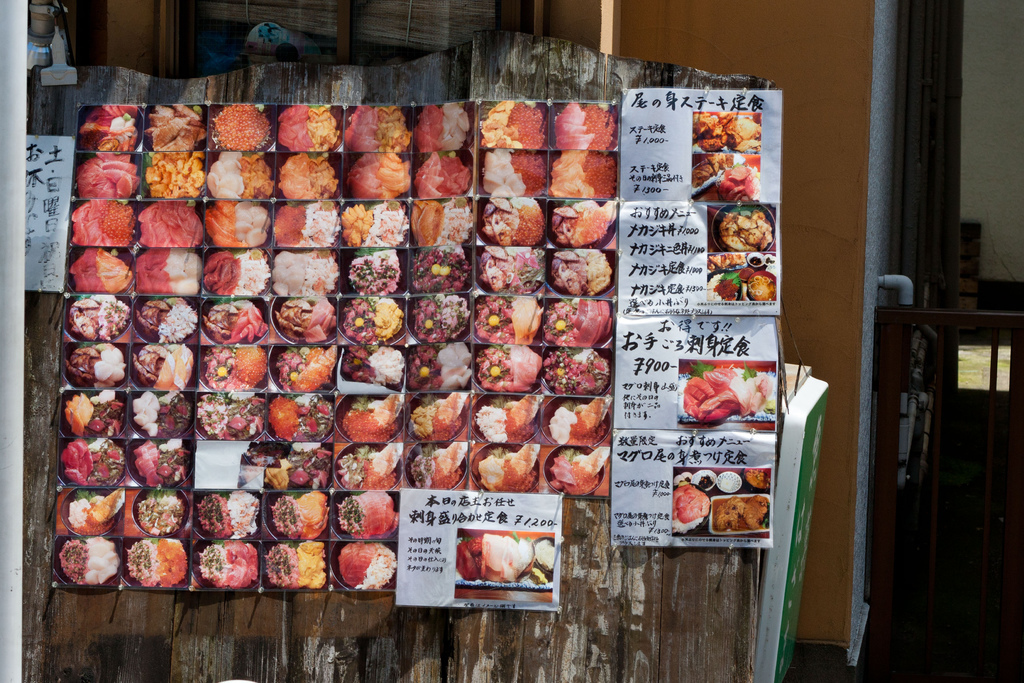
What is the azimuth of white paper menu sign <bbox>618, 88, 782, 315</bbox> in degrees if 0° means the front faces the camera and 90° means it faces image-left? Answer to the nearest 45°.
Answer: approximately 0°

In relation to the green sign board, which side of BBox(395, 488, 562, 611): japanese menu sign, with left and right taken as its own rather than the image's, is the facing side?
left

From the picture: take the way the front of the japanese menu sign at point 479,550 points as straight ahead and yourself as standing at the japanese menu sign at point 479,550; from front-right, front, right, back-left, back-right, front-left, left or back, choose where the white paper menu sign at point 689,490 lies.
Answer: left

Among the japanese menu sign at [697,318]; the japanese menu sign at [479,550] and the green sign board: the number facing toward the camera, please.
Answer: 2
